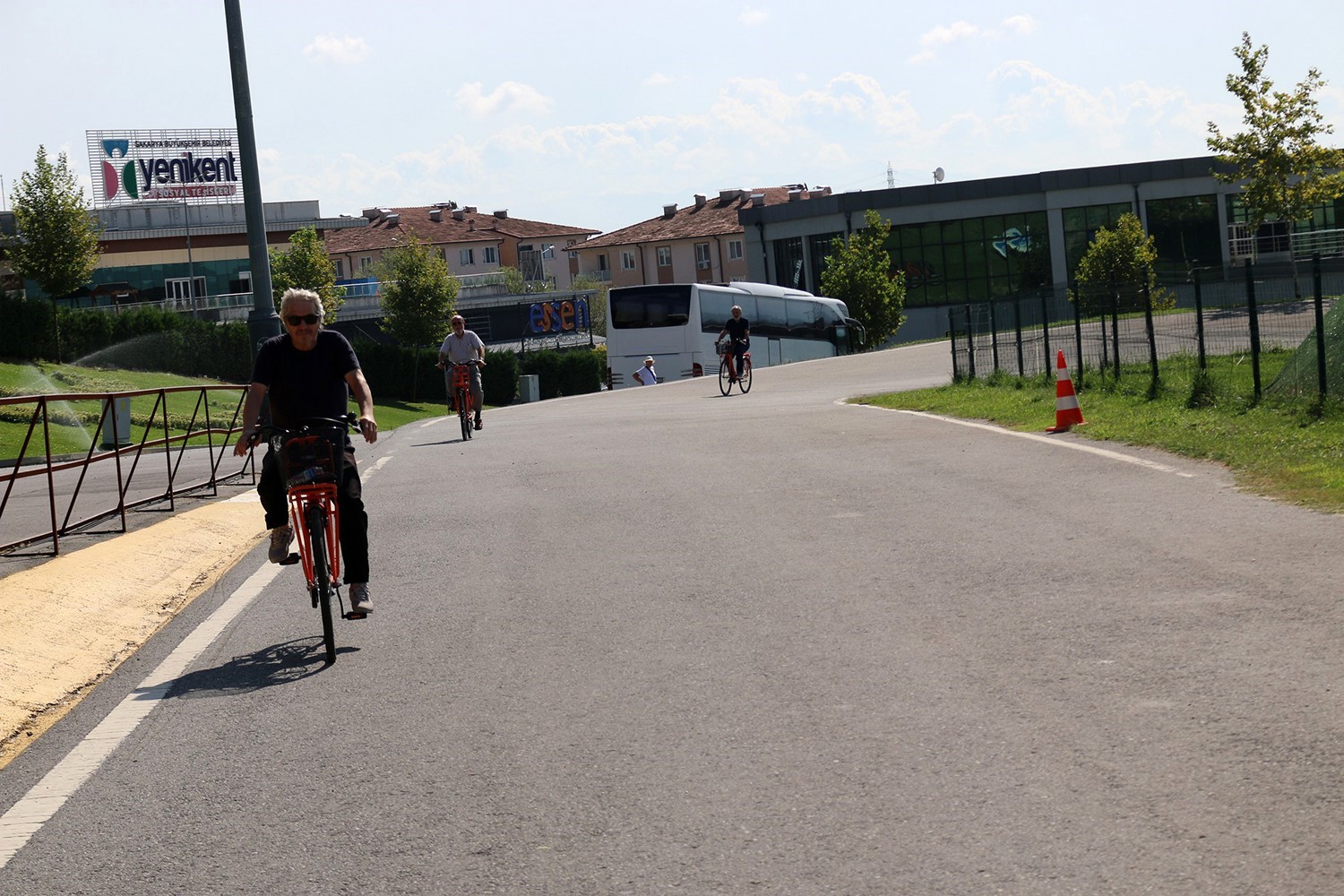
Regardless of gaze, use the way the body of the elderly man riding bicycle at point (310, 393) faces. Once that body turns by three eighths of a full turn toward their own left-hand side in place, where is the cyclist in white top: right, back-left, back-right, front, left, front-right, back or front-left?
front-left

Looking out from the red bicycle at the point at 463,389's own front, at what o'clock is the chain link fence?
The chain link fence is roughly at 10 o'clock from the red bicycle.

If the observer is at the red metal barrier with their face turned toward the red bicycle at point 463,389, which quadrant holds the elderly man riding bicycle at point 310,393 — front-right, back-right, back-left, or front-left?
back-right
